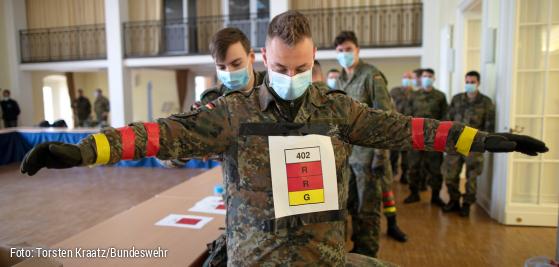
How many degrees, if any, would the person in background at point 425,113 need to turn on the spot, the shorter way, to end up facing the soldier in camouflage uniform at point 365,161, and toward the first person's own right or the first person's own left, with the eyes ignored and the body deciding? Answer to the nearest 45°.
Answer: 0° — they already face them

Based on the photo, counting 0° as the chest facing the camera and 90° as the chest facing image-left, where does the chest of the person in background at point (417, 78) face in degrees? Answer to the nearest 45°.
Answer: approximately 45°

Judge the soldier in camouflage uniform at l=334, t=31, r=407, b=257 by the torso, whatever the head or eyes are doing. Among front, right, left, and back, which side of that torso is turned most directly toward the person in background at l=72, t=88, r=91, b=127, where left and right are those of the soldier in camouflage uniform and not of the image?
right

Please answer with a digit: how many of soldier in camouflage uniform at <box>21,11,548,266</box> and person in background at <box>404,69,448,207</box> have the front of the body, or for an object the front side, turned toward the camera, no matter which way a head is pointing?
2

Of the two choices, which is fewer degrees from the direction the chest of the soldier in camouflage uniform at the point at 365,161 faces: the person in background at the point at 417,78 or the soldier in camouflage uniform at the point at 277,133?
the soldier in camouflage uniform

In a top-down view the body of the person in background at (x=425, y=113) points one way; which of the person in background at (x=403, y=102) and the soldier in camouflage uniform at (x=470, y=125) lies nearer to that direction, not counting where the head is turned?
the soldier in camouflage uniform
